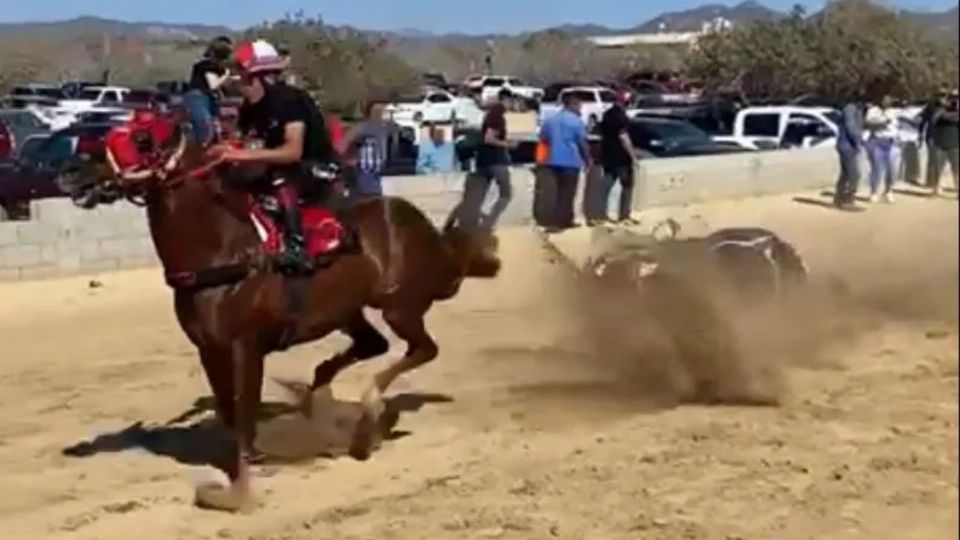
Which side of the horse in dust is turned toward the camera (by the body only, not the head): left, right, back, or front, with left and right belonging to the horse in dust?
left

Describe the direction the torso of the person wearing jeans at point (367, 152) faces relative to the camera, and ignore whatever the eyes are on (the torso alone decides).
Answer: toward the camera

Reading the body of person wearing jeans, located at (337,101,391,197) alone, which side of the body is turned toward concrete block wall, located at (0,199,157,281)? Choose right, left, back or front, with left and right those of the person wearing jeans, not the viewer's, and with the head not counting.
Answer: right

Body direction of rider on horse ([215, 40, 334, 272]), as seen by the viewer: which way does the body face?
to the viewer's left

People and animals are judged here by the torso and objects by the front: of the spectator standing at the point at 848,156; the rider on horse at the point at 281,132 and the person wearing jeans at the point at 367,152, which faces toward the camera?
the person wearing jeans

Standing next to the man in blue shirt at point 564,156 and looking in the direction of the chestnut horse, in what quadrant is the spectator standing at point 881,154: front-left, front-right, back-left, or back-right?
back-left

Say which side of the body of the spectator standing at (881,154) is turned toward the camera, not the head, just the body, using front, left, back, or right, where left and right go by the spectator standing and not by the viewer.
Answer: front

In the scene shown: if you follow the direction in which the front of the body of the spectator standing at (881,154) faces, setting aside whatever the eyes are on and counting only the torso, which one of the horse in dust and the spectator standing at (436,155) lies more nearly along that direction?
the horse in dust

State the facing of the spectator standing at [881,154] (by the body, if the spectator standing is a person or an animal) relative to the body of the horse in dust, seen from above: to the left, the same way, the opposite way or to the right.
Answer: to the left

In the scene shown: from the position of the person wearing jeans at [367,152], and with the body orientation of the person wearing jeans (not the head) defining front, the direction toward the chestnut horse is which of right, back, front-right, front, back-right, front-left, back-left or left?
front
